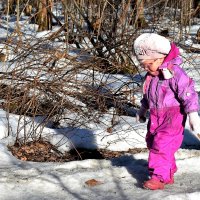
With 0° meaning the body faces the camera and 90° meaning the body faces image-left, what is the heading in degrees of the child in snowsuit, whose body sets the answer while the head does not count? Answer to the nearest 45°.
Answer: approximately 45°
